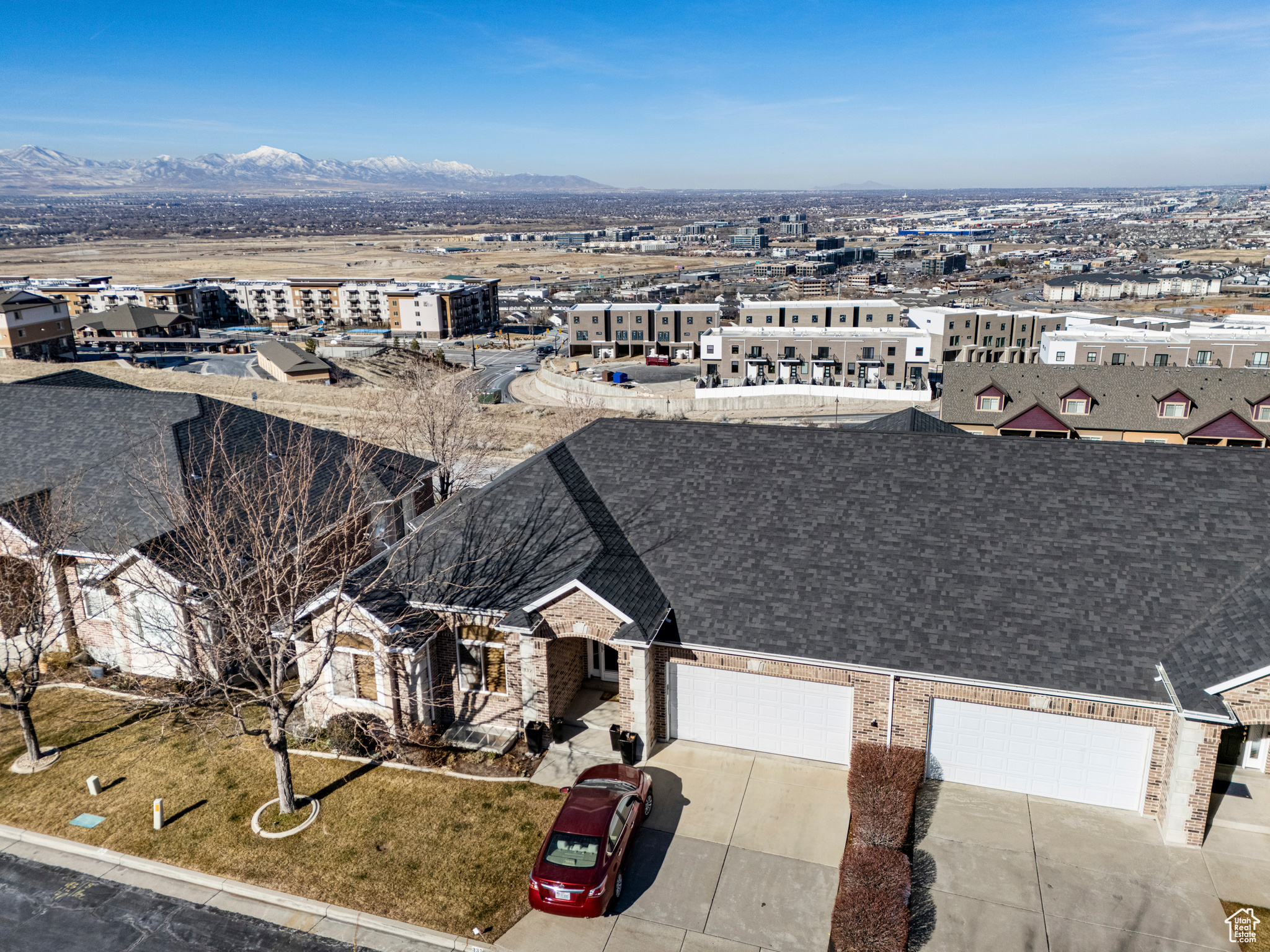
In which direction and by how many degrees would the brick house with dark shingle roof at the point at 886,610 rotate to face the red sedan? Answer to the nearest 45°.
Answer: approximately 45° to its right

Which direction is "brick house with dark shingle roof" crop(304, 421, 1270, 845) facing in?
toward the camera

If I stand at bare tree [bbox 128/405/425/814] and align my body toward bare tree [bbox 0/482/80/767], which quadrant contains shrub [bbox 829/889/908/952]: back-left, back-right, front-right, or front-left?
back-left

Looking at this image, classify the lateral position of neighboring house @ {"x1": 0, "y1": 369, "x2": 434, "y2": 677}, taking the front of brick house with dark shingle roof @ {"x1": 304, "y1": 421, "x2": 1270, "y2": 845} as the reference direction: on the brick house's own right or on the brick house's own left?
on the brick house's own right

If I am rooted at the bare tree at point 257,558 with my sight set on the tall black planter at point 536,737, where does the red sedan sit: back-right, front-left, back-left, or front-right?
front-right

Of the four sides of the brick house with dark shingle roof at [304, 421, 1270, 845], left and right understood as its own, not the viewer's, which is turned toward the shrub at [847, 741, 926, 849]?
front

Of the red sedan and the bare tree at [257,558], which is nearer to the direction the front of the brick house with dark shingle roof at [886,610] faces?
the red sedan

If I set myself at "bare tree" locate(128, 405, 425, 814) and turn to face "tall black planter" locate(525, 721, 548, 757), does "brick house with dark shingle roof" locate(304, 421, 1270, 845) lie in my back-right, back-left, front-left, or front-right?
front-left

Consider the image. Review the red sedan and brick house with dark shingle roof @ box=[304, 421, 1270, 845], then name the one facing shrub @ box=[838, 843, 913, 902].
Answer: the brick house with dark shingle roof

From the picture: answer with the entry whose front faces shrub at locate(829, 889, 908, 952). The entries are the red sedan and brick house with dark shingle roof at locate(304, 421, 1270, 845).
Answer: the brick house with dark shingle roof
